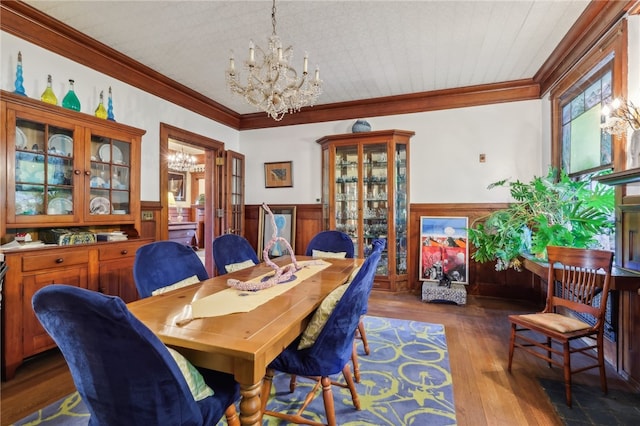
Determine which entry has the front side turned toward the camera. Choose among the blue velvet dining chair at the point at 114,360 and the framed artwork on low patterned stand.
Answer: the framed artwork on low patterned stand

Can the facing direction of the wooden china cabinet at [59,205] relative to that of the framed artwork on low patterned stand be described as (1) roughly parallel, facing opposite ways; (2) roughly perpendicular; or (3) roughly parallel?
roughly perpendicular

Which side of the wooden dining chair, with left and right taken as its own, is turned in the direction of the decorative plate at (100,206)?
front

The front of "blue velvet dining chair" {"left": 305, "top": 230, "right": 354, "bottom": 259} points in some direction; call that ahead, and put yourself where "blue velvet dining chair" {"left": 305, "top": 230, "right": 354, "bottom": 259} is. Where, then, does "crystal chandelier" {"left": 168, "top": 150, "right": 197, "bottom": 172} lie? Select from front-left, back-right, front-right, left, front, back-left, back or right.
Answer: back-right

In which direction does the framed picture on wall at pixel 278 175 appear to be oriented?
toward the camera

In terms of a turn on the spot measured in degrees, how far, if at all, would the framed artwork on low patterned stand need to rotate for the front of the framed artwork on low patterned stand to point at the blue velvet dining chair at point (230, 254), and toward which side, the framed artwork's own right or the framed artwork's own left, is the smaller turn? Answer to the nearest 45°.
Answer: approximately 45° to the framed artwork's own right

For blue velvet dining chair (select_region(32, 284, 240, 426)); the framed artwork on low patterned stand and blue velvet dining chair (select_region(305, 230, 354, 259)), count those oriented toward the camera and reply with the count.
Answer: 2

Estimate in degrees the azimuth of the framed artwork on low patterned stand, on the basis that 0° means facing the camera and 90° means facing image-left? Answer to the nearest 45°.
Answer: approximately 0°

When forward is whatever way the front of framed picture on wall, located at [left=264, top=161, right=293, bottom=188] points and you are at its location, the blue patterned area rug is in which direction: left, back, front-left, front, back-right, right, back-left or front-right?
front

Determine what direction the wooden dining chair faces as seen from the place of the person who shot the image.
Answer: facing the viewer and to the left of the viewer

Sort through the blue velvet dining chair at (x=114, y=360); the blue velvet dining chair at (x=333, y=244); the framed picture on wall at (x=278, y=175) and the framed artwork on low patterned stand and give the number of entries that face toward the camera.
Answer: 3

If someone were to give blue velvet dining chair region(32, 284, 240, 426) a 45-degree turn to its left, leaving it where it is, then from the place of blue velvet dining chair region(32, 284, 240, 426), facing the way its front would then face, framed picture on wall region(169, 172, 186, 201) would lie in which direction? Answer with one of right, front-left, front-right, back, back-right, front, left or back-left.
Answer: front

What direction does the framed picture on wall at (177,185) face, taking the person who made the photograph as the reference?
facing the viewer and to the right of the viewer

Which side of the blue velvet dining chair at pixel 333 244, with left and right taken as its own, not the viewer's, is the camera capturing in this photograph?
front

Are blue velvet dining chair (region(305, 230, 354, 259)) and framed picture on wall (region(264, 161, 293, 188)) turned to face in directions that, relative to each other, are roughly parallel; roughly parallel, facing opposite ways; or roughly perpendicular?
roughly parallel

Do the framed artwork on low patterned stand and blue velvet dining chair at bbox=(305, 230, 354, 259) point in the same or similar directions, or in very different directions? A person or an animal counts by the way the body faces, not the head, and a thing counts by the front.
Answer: same or similar directions

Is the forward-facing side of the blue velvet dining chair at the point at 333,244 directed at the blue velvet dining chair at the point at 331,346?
yes

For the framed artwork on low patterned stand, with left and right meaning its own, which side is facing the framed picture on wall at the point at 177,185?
right

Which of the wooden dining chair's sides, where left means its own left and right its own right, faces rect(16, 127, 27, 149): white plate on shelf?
front

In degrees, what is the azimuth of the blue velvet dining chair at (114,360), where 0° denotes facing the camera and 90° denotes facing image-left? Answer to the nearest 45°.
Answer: approximately 225°

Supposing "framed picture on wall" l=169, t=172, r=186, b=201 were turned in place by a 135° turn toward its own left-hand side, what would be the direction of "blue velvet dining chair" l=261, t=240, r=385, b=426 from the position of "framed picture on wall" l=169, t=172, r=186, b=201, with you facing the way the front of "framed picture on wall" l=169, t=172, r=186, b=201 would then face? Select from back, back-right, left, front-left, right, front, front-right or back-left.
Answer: back
